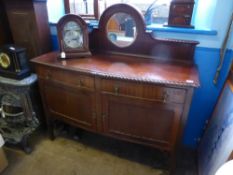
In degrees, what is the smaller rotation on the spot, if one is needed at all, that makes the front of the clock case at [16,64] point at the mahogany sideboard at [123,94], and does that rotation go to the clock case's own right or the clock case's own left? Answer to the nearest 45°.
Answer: approximately 90° to the clock case's own left

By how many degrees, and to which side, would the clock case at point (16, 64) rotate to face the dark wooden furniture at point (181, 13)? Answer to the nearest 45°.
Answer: approximately 90° to its left

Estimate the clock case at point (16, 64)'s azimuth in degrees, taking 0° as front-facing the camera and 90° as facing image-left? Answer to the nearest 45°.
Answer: approximately 45°

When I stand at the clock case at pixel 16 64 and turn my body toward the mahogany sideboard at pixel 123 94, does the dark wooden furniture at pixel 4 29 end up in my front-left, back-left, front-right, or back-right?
back-left
